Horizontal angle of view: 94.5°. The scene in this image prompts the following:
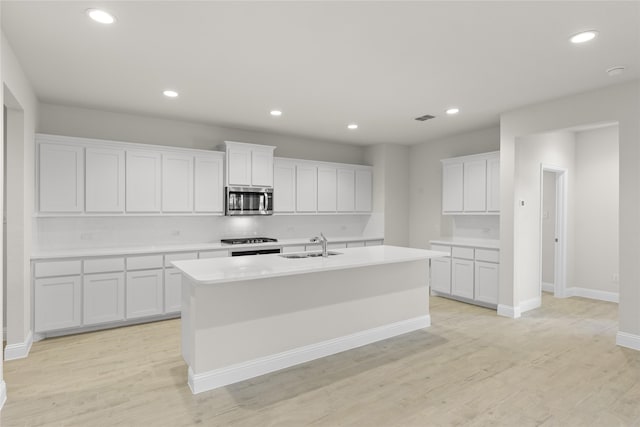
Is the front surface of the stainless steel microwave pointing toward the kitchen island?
yes

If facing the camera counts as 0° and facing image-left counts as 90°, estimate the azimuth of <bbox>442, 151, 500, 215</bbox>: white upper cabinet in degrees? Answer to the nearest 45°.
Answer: approximately 45°

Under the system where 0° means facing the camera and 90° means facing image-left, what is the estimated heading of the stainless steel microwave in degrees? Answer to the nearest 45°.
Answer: approximately 0°

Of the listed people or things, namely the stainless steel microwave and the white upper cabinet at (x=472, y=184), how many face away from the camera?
0

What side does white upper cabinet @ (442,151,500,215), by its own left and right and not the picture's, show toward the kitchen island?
front

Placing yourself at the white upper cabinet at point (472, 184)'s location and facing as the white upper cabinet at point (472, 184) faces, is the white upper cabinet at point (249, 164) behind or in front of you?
in front

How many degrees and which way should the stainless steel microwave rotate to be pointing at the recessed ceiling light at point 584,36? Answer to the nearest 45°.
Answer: approximately 45° to its left

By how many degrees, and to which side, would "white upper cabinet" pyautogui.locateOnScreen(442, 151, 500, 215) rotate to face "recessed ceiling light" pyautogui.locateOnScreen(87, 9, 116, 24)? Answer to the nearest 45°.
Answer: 0° — it already faces it

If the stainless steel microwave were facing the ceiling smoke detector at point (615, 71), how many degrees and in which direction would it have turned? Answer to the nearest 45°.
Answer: approximately 45° to its left

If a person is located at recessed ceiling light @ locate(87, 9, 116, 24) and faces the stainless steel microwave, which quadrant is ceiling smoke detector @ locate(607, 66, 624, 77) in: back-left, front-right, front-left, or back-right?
front-right
